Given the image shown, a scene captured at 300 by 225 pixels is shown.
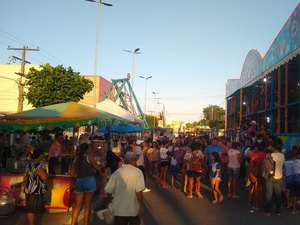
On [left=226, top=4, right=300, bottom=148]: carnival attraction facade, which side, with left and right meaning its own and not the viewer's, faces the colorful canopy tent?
front

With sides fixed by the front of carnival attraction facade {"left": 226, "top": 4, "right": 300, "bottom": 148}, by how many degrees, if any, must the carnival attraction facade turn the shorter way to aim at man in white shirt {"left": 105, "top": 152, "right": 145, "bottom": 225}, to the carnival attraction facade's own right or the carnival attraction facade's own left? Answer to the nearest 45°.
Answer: approximately 45° to the carnival attraction facade's own left

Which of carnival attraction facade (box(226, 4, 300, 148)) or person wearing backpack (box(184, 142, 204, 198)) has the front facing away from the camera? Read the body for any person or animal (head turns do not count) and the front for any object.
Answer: the person wearing backpack

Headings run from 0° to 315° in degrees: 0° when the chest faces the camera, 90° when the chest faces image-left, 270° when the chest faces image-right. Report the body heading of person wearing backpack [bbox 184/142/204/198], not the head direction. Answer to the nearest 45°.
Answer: approximately 180°

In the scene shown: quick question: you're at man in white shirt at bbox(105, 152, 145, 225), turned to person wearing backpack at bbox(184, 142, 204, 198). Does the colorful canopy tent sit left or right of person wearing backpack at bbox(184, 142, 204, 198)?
left
